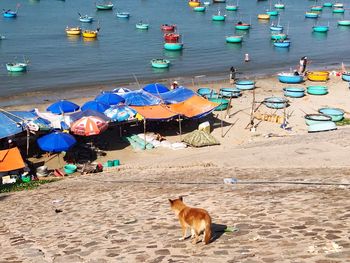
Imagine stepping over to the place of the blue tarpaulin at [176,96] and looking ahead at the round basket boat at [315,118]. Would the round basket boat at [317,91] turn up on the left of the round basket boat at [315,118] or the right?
left

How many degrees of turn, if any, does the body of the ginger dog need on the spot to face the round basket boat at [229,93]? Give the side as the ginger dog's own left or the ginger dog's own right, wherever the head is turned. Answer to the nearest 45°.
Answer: approximately 45° to the ginger dog's own right

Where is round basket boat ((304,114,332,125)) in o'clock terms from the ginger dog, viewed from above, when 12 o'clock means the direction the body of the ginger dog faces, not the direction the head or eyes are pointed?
The round basket boat is roughly at 2 o'clock from the ginger dog.

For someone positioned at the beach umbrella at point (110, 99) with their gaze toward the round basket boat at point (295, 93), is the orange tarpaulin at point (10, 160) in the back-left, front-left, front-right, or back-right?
back-right

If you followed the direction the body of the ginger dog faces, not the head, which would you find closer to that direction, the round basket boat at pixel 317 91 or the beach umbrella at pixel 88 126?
the beach umbrella

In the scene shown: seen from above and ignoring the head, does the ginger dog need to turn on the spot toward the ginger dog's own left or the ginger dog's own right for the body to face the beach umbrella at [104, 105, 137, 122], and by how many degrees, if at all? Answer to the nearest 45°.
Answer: approximately 45° to the ginger dog's own right

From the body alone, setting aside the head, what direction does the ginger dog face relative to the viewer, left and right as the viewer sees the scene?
facing away from the viewer and to the left of the viewer

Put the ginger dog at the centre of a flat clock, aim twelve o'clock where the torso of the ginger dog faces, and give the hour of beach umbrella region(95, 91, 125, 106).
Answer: The beach umbrella is roughly at 1 o'clock from the ginger dog.

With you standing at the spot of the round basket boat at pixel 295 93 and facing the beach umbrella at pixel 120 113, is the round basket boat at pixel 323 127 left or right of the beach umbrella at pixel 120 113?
left

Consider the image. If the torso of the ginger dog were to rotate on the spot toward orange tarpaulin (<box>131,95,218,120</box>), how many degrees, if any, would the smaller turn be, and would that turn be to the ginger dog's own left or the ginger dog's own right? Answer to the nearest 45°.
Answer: approximately 45° to the ginger dog's own right

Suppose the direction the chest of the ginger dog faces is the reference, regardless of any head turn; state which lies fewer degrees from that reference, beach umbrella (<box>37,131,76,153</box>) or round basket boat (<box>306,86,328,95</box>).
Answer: the beach umbrella

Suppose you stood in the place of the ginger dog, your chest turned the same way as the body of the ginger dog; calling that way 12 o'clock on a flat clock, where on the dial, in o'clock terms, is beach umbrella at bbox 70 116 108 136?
The beach umbrella is roughly at 1 o'clock from the ginger dog.
